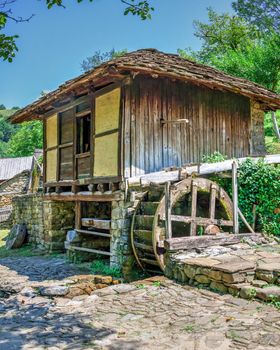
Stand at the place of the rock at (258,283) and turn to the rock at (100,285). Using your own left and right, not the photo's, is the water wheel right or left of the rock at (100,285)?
right

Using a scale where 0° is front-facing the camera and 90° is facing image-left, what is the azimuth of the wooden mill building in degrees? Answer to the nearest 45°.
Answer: approximately 45°

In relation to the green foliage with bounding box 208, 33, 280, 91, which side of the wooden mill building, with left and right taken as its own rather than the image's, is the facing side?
back

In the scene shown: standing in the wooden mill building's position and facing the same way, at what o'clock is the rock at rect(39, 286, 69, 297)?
The rock is roughly at 11 o'clock from the wooden mill building.

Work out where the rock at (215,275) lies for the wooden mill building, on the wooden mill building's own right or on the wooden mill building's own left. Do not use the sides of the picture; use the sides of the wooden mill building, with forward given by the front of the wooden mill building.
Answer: on the wooden mill building's own left
